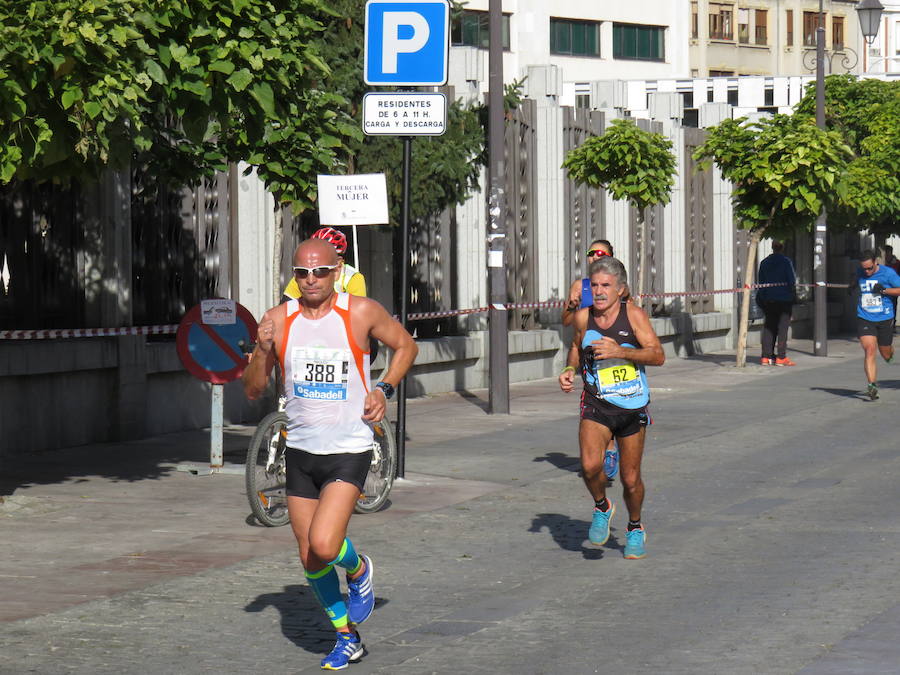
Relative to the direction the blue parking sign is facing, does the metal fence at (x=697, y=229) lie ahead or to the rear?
to the rear

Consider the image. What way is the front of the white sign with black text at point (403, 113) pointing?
toward the camera

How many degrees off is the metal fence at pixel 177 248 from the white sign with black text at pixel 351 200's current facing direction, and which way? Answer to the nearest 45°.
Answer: approximately 135° to its right

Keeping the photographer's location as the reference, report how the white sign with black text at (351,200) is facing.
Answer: facing the viewer

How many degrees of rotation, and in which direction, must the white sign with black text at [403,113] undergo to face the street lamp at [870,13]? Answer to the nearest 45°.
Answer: approximately 135° to its left

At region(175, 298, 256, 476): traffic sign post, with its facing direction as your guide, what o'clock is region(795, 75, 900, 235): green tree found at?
The green tree is roughly at 7 o'clock from the traffic sign post.

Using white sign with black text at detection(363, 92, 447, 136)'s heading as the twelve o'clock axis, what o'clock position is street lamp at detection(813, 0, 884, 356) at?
The street lamp is roughly at 7 o'clock from the white sign with black text.

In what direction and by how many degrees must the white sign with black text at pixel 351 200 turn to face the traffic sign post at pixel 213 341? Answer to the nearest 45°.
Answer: approximately 135° to its right

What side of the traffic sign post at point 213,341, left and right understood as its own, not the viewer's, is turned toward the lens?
front

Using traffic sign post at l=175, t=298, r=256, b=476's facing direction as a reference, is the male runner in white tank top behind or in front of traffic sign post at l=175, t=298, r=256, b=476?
in front

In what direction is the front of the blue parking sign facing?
toward the camera

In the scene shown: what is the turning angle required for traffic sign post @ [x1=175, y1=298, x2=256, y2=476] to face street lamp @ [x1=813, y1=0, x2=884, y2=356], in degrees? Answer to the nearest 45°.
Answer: approximately 135° to its left

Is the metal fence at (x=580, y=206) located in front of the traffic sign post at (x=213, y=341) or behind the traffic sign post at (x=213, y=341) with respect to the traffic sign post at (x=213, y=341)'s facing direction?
behind

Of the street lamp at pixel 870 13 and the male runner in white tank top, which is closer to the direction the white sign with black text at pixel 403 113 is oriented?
the male runner in white tank top
